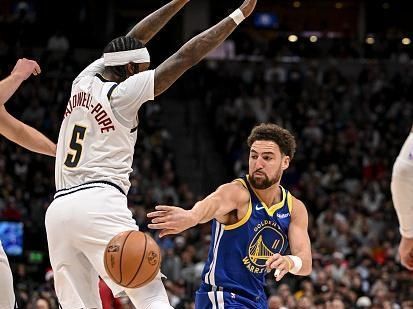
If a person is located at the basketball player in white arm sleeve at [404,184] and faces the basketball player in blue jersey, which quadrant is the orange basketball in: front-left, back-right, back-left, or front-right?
front-left

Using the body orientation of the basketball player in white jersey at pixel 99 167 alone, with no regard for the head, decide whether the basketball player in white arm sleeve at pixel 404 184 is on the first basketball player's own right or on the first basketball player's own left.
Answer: on the first basketball player's own right

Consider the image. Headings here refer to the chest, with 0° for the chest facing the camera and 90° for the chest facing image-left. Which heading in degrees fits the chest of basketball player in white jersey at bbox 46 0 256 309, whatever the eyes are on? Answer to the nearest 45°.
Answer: approximately 225°

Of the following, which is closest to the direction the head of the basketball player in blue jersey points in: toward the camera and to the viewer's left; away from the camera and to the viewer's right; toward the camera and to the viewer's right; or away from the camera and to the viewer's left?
toward the camera and to the viewer's left

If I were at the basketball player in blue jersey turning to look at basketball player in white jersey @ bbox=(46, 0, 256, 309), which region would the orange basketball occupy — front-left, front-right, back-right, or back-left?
front-left

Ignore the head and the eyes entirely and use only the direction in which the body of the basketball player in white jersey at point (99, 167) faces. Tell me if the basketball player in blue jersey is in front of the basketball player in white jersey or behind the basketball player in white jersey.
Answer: in front
